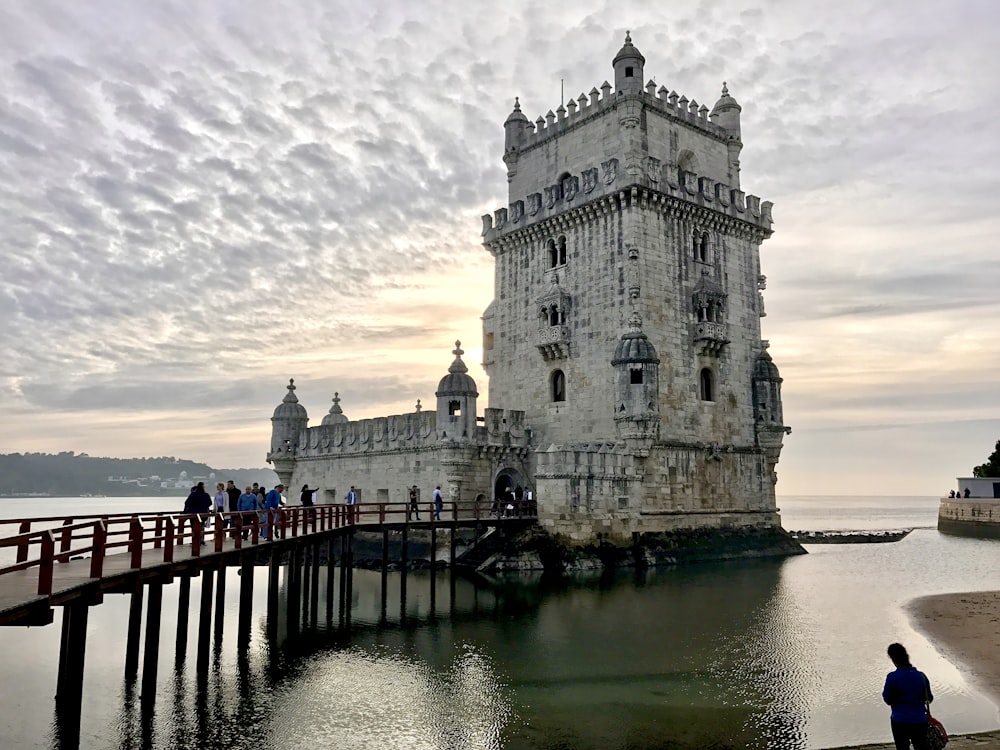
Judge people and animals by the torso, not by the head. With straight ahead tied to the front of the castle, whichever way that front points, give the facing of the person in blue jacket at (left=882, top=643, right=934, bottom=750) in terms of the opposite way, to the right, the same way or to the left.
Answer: the opposite way

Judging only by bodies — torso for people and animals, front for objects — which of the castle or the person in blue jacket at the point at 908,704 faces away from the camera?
the person in blue jacket

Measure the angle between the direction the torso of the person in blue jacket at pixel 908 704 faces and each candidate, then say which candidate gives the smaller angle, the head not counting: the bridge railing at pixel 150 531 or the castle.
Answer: the castle

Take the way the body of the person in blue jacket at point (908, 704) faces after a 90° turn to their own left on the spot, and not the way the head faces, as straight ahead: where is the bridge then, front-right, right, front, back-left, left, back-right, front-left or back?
front

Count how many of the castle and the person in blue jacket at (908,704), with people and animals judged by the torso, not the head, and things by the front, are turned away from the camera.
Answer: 1

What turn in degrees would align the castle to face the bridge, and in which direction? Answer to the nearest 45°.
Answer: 0° — it already faces it

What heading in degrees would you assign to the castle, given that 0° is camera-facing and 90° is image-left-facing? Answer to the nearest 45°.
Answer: approximately 45°

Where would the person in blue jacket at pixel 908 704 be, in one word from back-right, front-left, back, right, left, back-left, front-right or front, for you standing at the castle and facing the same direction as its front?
front-left

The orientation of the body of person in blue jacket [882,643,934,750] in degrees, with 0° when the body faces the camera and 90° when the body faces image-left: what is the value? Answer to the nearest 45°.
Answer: approximately 180°
